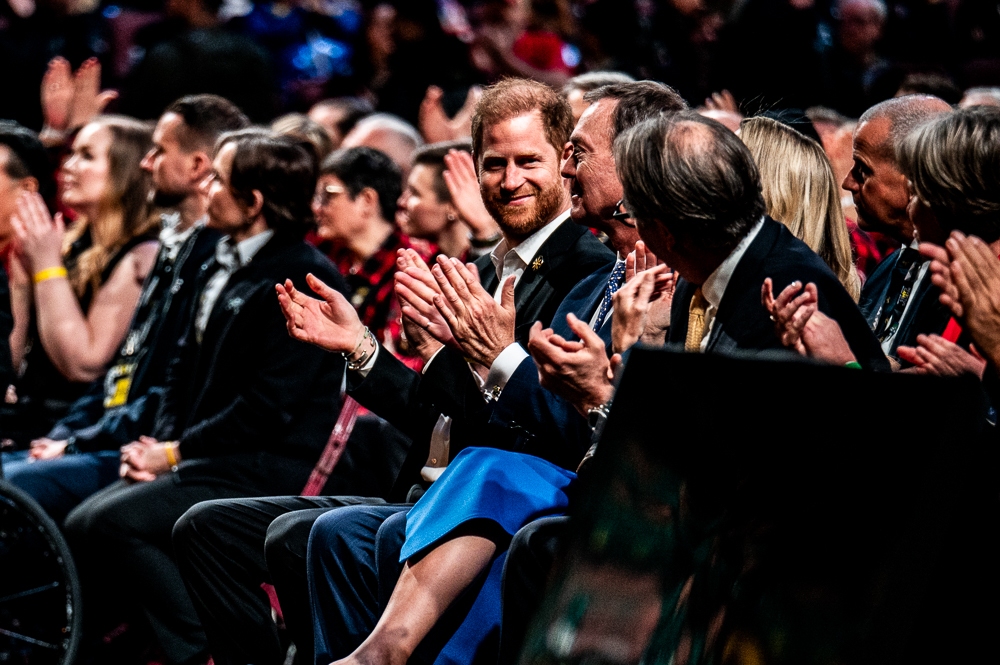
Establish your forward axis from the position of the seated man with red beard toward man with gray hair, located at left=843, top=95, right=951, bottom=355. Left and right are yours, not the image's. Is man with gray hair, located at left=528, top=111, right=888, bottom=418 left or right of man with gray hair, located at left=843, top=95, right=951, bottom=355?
right

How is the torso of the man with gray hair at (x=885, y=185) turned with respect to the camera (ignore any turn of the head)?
to the viewer's left

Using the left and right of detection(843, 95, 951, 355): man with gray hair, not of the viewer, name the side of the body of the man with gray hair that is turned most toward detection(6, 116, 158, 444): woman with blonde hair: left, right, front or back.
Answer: front

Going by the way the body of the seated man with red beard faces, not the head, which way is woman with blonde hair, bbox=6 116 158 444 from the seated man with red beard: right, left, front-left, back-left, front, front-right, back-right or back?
right

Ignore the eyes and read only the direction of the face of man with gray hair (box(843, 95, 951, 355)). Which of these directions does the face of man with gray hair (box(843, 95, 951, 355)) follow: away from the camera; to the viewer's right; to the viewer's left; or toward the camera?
to the viewer's left

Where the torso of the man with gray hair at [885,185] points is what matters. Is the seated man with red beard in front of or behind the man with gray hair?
in front

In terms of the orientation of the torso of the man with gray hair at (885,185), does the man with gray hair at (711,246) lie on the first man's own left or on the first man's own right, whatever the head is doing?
on the first man's own left

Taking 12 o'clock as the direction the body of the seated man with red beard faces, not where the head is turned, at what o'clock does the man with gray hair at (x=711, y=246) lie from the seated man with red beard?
The man with gray hair is roughly at 9 o'clock from the seated man with red beard.
